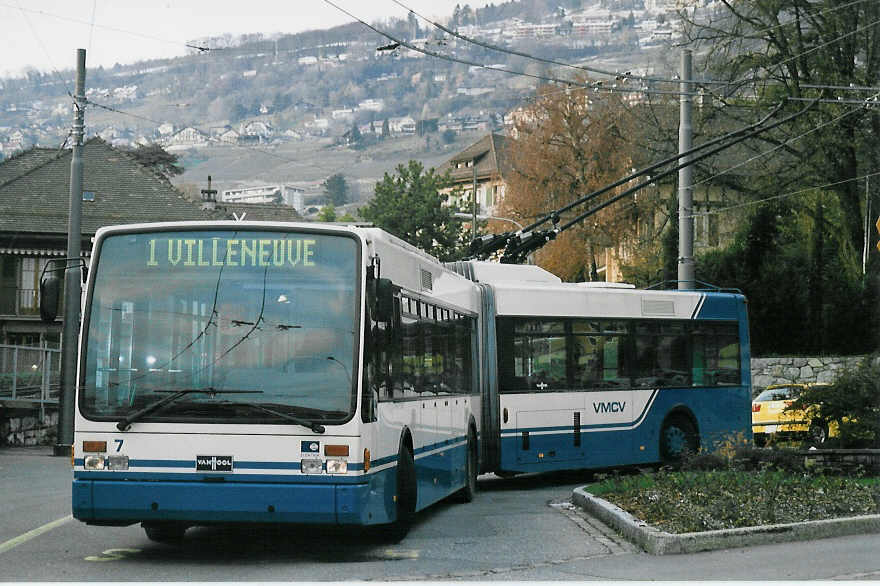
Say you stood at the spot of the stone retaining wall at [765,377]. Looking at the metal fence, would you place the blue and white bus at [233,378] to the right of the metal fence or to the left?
left

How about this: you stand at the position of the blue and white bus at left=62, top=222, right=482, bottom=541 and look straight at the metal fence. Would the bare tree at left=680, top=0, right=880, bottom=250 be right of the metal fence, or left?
right

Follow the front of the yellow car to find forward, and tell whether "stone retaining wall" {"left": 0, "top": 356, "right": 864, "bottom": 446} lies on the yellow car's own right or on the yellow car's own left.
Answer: on the yellow car's own left
